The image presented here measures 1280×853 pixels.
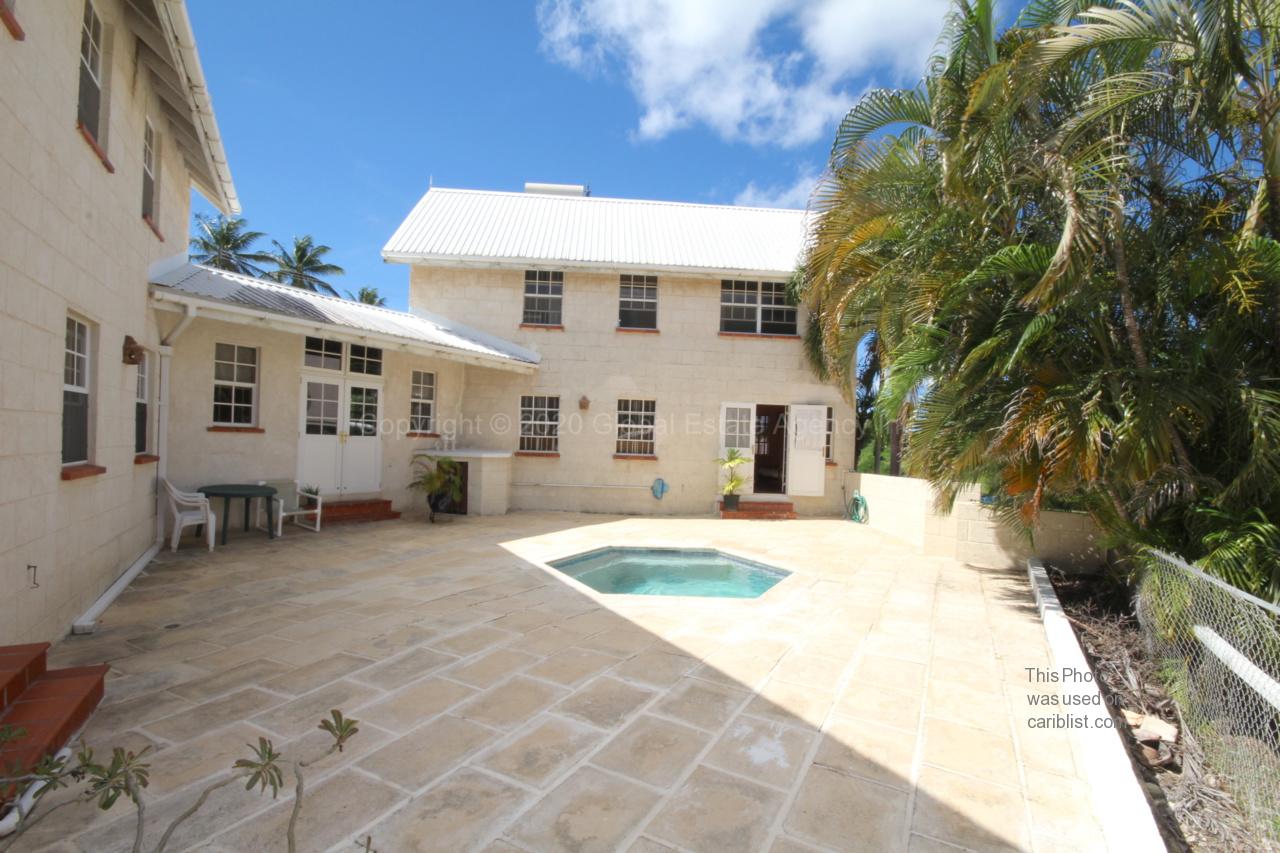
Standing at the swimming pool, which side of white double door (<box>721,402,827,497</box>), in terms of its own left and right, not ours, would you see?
front

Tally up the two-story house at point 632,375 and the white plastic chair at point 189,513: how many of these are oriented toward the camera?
1

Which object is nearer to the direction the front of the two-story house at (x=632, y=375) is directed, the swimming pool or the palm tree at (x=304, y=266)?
the swimming pool

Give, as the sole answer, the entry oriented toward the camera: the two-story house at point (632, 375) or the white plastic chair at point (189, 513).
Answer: the two-story house

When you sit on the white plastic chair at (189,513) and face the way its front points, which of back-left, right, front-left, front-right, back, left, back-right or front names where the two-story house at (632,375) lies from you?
front

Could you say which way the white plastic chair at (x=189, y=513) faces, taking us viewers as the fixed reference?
facing to the right of the viewer

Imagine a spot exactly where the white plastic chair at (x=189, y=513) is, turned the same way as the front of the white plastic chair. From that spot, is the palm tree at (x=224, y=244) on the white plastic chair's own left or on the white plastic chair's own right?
on the white plastic chair's own left

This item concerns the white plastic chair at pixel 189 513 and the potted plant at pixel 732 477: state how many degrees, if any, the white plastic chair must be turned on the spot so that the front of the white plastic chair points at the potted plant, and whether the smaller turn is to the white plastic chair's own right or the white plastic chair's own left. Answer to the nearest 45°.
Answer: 0° — it already faces it

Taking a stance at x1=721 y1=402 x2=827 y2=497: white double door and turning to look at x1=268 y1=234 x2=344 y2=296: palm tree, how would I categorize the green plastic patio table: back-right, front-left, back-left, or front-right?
front-left

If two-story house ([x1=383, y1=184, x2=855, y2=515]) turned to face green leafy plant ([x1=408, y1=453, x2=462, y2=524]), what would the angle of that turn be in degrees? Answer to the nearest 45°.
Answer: approximately 45° to its right

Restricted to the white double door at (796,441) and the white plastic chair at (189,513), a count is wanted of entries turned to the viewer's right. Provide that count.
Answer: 1

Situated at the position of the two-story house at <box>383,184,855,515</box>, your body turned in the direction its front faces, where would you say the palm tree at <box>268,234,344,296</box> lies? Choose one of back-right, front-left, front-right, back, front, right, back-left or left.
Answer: back-right

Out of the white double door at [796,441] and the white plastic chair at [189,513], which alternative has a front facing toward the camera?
the white double door

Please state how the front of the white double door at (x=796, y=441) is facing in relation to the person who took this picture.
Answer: facing the viewer

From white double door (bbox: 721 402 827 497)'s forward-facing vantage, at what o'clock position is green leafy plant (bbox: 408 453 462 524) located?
The green leafy plant is roughly at 2 o'clock from the white double door.
